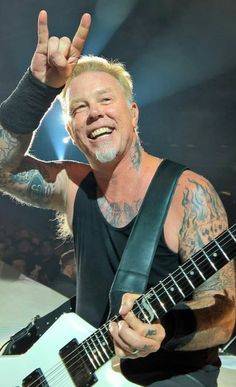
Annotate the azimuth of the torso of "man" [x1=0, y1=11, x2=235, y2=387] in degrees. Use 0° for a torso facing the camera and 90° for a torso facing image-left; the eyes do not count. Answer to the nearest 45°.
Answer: approximately 45°

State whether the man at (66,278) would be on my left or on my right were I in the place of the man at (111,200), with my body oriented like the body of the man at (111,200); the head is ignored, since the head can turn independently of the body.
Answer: on my right
